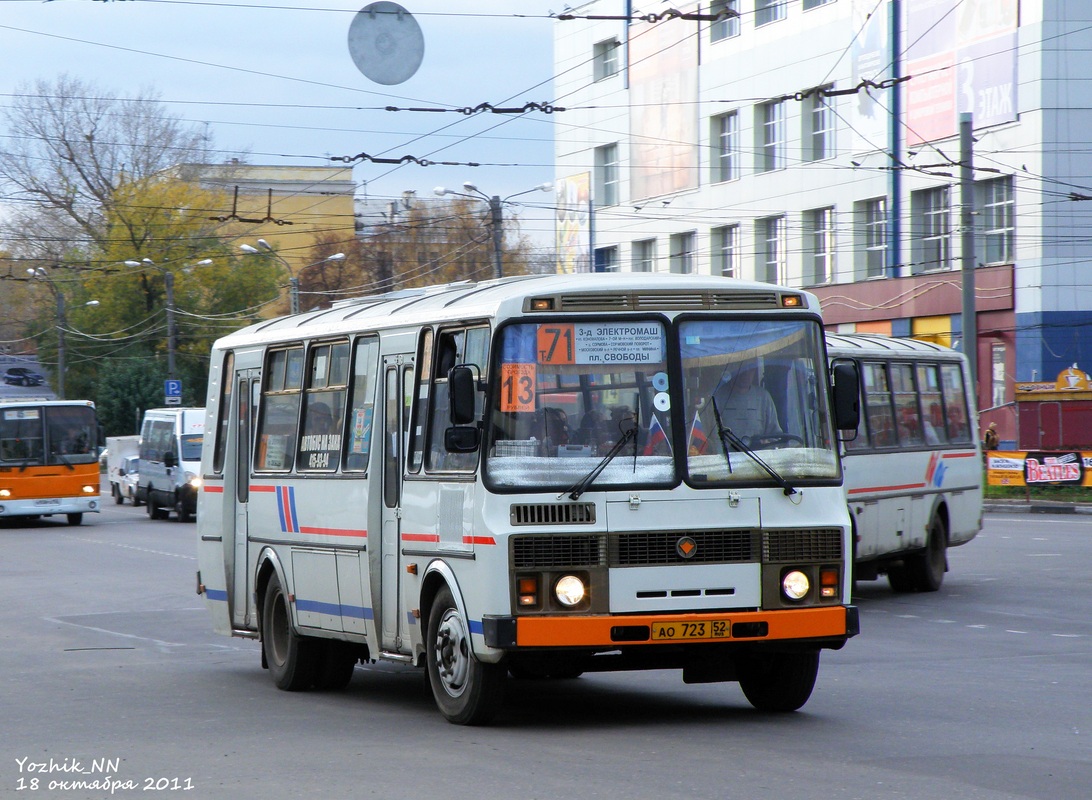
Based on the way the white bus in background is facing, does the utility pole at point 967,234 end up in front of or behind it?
behind

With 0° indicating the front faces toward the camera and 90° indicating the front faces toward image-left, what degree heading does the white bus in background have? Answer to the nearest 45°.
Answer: approximately 45°

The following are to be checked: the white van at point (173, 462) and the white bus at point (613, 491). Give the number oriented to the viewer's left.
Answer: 0

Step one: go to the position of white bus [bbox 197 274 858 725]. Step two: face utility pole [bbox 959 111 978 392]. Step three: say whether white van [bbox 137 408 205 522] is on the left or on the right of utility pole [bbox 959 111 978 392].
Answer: left

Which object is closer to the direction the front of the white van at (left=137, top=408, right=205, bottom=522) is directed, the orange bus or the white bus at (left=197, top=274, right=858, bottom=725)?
the white bus

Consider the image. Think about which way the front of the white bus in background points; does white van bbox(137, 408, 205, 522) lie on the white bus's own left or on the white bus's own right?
on the white bus's own right

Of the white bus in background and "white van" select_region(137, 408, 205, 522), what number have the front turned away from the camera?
0

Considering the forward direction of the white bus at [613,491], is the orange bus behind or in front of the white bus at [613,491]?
behind

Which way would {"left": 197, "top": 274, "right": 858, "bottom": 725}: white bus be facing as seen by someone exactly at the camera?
facing the viewer and to the right of the viewer

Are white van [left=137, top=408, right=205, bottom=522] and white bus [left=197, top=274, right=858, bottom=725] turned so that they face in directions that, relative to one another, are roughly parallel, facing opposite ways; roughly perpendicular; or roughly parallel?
roughly parallel

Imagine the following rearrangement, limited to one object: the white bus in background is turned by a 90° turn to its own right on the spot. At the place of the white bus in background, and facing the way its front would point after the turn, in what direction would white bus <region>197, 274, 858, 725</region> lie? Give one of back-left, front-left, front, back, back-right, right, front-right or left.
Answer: back-left
